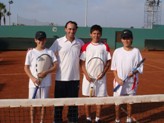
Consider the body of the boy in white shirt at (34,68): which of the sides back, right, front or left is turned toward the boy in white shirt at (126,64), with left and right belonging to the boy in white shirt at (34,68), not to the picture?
left

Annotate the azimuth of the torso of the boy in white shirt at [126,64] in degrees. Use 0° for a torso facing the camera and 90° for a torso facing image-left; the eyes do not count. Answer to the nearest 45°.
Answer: approximately 0°

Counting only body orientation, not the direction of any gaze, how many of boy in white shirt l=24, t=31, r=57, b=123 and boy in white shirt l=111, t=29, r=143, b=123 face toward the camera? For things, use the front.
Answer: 2

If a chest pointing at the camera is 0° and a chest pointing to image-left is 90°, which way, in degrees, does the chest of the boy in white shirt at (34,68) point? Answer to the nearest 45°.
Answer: approximately 0°

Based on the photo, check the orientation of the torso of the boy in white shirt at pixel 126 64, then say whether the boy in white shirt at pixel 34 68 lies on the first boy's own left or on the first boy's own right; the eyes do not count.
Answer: on the first boy's own right

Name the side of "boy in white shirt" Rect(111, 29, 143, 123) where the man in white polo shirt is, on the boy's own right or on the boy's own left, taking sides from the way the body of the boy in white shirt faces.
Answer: on the boy's own right
